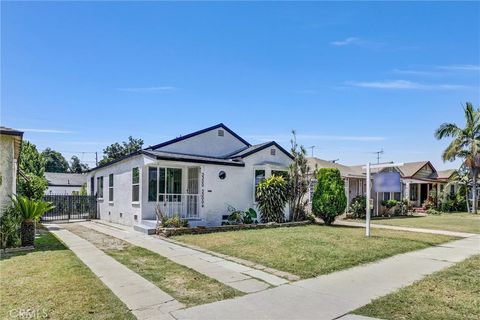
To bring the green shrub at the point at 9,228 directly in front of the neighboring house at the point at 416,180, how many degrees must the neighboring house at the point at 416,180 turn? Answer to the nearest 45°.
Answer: approximately 45° to its right

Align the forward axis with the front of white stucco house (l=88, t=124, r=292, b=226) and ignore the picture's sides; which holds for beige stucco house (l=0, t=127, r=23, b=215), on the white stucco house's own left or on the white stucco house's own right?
on the white stucco house's own right

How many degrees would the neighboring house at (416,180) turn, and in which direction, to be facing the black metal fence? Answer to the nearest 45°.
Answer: approximately 90° to its right
